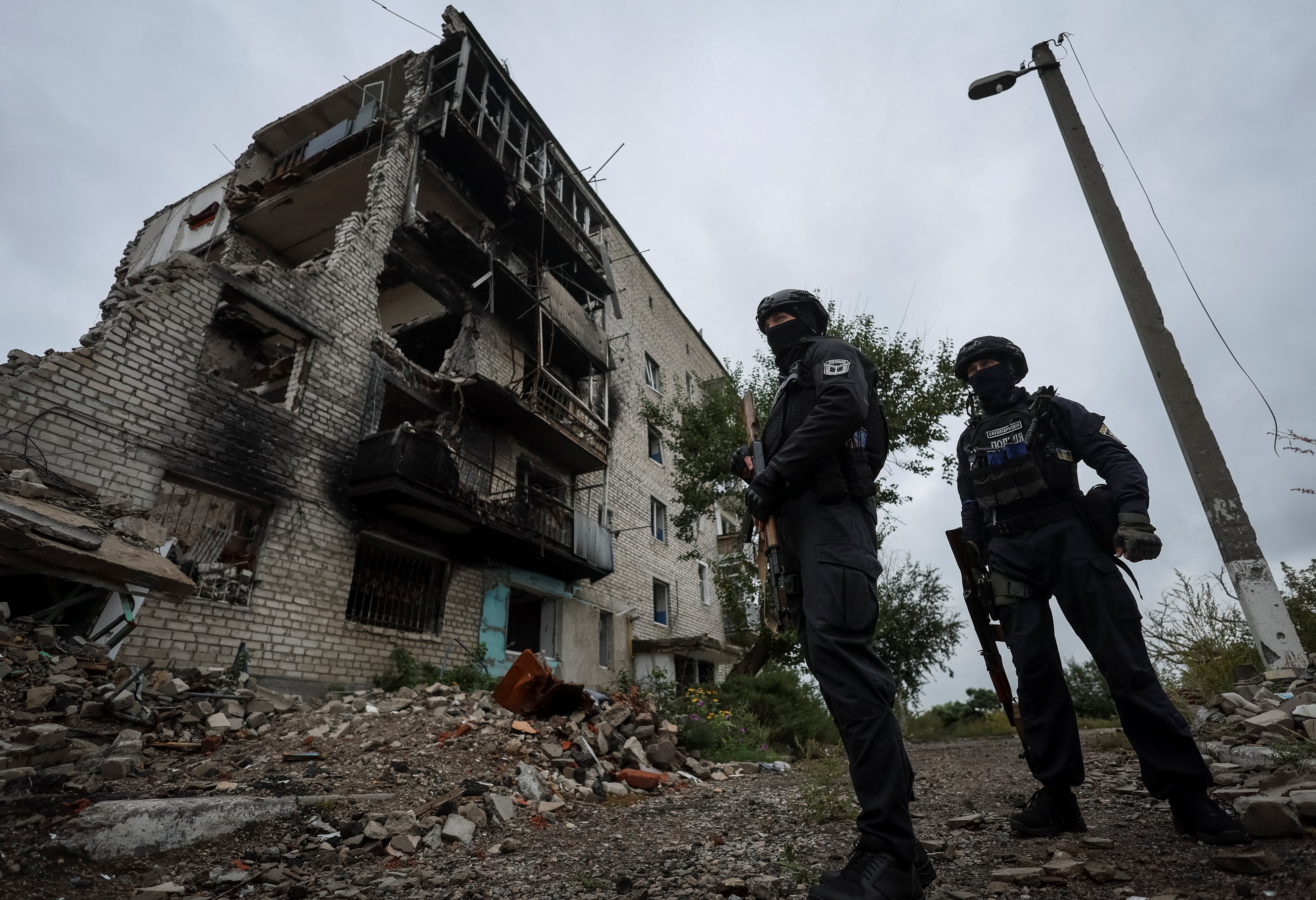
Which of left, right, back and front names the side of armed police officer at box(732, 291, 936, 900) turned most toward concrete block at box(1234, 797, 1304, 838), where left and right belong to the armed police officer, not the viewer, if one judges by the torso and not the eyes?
back

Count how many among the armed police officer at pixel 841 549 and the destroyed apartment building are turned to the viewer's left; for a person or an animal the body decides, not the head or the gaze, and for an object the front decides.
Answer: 1

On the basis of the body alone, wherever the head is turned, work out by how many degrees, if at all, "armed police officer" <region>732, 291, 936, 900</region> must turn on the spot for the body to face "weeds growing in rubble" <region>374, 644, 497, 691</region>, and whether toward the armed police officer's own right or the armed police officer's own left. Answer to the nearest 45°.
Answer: approximately 45° to the armed police officer's own right

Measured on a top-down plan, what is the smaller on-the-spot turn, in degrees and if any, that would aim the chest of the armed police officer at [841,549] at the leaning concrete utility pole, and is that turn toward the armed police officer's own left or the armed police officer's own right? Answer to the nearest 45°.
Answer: approximately 135° to the armed police officer's own right

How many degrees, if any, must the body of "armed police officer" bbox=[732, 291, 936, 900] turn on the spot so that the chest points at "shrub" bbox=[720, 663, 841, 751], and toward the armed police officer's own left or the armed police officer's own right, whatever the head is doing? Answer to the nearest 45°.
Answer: approximately 90° to the armed police officer's own right

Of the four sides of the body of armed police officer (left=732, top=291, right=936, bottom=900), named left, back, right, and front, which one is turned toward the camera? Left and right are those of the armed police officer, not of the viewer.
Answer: left
